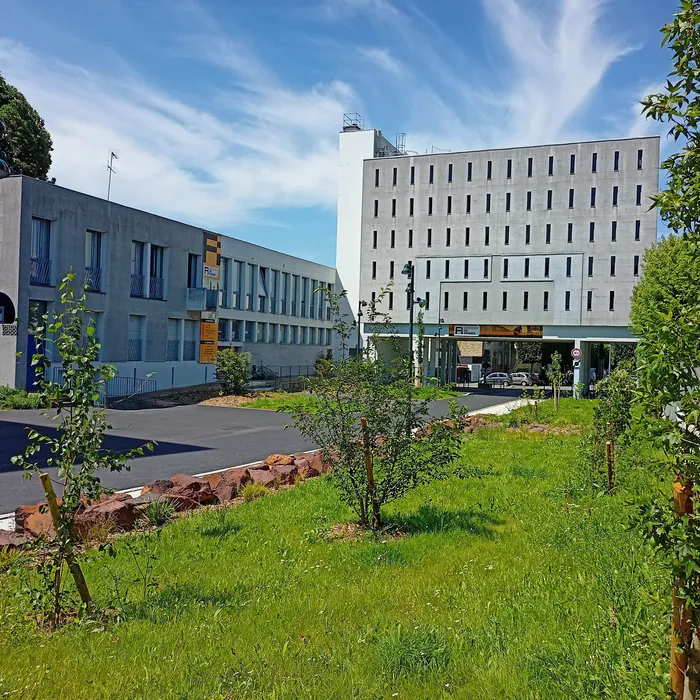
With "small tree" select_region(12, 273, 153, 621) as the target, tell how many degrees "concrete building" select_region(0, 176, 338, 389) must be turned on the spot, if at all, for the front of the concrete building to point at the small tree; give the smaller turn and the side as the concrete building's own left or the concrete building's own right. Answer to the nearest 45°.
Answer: approximately 45° to the concrete building's own right

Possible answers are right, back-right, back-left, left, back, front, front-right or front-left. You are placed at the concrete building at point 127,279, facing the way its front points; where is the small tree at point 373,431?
front-right

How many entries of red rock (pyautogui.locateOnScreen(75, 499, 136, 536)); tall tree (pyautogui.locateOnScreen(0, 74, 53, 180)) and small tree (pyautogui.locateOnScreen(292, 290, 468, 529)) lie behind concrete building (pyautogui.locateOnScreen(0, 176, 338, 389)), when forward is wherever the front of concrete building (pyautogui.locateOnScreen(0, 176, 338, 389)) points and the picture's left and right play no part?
1

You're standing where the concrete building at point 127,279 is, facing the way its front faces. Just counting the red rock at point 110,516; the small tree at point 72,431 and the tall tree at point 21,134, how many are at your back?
1

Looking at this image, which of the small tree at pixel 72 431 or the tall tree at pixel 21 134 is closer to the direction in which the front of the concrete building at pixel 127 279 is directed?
the small tree

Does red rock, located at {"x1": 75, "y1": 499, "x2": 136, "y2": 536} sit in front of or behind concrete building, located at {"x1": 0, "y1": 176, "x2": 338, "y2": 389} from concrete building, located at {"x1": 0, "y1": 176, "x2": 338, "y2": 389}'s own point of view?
in front

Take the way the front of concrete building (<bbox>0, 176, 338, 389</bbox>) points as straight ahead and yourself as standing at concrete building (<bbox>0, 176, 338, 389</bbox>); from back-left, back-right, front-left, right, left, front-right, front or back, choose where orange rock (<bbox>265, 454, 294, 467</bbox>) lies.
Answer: front-right

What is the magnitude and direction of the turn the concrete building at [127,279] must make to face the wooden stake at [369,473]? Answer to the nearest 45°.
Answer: approximately 45° to its right

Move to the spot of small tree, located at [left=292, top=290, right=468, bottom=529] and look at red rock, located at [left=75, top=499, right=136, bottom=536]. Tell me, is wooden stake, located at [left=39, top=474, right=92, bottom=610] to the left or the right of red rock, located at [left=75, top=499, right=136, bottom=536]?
left

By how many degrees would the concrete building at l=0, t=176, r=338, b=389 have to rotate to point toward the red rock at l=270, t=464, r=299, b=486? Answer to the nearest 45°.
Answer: approximately 45° to its right

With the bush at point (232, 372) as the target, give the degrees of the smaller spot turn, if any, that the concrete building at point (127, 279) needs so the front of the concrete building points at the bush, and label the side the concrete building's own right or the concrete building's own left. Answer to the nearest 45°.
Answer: approximately 45° to the concrete building's own left

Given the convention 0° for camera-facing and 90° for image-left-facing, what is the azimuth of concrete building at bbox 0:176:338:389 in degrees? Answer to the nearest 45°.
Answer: approximately 315°

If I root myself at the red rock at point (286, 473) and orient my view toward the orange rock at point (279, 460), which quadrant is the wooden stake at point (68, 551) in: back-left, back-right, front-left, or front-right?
back-left

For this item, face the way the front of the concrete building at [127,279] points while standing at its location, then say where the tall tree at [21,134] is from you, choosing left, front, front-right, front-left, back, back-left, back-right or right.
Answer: back
